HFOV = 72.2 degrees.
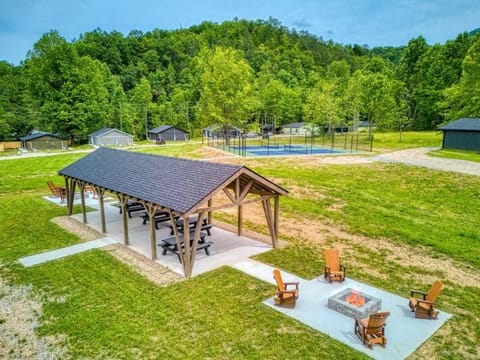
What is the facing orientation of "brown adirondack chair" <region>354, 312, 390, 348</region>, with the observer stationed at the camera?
facing away from the viewer and to the left of the viewer

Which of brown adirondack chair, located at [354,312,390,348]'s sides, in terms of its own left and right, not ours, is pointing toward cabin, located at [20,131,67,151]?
front

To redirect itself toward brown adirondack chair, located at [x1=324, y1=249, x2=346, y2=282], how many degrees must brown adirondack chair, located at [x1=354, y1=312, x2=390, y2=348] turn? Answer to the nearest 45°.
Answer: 0° — it already faces it

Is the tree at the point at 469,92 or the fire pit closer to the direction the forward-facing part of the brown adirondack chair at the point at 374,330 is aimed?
the fire pit

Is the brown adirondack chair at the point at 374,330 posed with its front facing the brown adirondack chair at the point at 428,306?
no

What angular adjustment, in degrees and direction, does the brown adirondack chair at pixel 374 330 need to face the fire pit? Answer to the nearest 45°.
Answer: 0° — it already faces it

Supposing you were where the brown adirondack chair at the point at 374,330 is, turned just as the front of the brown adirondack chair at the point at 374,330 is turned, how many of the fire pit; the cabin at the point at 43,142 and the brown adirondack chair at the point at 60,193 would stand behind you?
0

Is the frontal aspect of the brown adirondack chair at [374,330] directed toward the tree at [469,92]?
no

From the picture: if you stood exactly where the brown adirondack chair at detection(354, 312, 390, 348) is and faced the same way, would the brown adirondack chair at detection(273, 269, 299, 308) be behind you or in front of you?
in front

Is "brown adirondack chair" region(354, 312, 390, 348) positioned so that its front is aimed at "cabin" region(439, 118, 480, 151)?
no

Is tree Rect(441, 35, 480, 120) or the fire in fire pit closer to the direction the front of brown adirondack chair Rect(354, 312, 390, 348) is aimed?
the fire in fire pit

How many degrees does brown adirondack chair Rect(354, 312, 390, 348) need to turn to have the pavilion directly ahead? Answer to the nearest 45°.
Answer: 0° — it already faces it
